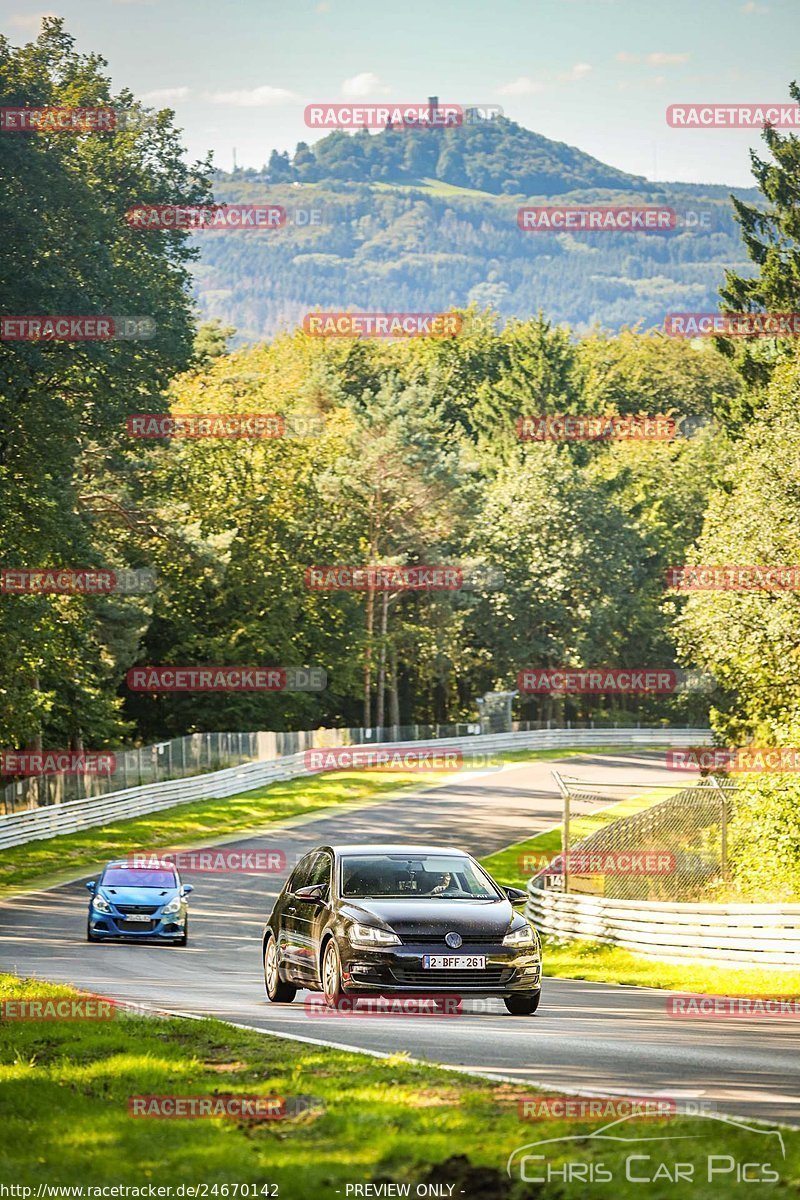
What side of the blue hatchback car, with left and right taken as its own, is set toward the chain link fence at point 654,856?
left

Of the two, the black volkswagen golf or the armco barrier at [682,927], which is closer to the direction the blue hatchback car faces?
the black volkswagen golf

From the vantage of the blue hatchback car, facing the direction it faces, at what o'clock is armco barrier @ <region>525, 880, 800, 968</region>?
The armco barrier is roughly at 10 o'clock from the blue hatchback car.

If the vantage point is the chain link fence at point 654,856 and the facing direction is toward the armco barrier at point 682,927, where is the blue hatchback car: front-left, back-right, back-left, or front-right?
front-right

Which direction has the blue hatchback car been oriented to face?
toward the camera

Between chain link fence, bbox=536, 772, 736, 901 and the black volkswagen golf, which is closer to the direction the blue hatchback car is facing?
the black volkswagen golf

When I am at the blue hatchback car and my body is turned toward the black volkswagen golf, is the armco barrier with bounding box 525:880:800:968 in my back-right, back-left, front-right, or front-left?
front-left

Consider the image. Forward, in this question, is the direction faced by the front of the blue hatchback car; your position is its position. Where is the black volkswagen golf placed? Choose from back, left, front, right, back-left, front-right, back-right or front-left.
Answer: front
